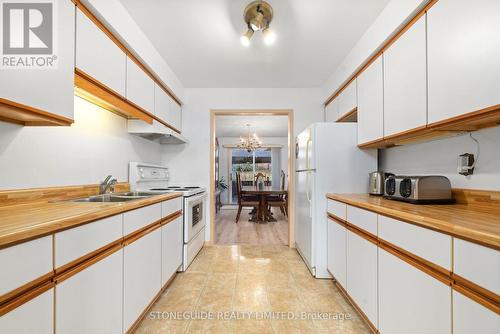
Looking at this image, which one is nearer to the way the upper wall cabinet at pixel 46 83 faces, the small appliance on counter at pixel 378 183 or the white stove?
the small appliance on counter

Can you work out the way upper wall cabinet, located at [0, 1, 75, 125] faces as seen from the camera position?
facing the viewer and to the right of the viewer

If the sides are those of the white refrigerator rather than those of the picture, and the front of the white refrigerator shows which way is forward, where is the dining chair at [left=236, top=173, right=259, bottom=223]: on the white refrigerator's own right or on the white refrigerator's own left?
on the white refrigerator's own right

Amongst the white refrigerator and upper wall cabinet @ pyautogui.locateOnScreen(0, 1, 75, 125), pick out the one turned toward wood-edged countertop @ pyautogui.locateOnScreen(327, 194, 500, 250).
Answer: the upper wall cabinet

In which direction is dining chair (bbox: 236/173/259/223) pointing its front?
to the viewer's right

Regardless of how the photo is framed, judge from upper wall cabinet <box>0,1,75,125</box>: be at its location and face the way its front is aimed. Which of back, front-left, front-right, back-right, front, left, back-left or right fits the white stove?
left

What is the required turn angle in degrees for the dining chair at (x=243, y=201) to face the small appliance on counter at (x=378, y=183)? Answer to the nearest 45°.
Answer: approximately 90° to its right

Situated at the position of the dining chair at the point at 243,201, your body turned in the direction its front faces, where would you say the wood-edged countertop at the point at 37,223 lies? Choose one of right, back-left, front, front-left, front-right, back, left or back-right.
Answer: right

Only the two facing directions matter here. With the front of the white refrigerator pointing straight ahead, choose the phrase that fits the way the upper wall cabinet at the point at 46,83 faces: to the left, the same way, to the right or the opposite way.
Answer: the opposite way

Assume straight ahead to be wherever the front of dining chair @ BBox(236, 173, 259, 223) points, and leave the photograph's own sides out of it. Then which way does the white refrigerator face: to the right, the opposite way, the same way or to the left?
the opposite way

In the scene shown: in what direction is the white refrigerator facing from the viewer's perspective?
to the viewer's left

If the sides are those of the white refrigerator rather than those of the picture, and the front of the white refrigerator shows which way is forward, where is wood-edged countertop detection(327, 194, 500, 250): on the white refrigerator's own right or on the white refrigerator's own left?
on the white refrigerator's own left

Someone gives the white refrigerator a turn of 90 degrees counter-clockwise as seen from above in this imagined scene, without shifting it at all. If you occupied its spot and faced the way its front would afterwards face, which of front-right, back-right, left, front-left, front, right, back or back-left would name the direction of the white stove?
right
